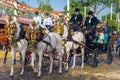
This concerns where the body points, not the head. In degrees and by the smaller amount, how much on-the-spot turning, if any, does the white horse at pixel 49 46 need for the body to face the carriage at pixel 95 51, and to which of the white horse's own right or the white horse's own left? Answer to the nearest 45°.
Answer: approximately 180°

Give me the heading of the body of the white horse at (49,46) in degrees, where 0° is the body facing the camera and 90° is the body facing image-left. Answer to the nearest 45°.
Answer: approximately 45°

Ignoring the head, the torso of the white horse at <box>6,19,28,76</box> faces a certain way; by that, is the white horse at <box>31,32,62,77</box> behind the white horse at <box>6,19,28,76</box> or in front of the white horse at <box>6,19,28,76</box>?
behind

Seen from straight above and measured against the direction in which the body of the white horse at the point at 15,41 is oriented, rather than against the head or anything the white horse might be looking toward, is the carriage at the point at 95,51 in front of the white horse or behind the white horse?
behind

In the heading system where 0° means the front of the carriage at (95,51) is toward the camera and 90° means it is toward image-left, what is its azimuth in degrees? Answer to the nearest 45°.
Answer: approximately 45°

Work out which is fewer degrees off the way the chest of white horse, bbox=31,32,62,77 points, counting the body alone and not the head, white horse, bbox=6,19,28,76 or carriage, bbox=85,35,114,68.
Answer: the white horse

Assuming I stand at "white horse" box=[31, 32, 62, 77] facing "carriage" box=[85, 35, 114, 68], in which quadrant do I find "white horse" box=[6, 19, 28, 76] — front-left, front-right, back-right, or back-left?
back-left

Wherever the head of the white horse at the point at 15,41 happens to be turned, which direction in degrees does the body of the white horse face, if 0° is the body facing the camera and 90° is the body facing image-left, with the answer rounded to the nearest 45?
approximately 45°

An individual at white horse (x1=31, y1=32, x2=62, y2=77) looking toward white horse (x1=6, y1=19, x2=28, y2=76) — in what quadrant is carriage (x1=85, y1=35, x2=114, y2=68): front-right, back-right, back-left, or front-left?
back-right
